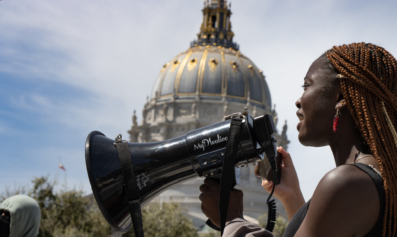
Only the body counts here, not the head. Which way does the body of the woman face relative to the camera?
to the viewer's left

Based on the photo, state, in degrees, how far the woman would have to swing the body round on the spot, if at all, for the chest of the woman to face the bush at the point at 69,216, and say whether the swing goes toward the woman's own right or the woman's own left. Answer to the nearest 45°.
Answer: approximately 45° to the woman's own right

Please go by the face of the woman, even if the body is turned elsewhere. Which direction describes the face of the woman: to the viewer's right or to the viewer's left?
to the viewer's left
